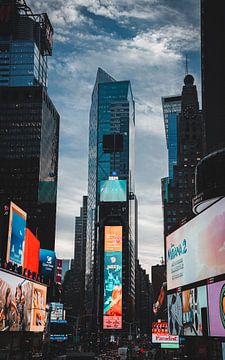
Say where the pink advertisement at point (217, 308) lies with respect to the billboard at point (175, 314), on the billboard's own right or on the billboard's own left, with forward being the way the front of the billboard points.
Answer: on the billboard's own left

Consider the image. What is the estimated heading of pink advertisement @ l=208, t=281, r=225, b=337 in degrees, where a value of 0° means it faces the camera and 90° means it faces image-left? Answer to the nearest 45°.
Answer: approximately 45°

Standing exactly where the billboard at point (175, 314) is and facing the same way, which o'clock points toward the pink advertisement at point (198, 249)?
The pink advertisement is roughly at 10 o'clock from the billboard.

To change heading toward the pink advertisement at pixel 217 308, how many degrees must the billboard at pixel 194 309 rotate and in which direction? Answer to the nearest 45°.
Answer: approximately 45° to its left

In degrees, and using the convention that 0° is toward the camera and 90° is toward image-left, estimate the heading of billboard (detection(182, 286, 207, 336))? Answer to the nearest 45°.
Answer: approximately 45°

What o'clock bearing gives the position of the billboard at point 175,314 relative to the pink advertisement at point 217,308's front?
The billboard is roughly at 4 o'clock from the pink advertisement.

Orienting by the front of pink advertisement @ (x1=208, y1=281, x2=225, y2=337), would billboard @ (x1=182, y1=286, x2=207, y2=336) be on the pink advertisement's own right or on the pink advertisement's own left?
on the pink advertisement's own right

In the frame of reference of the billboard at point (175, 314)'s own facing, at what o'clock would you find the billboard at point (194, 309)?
the billboard at point (194, 309) is roughly at 10 o'clock from the billboard at point (175, 314).
